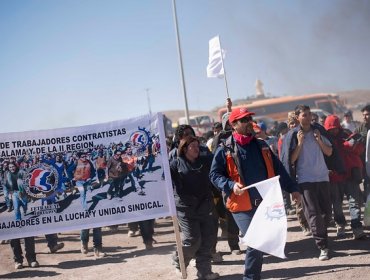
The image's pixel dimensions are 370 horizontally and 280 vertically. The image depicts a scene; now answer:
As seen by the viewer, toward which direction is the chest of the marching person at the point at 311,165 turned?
toward the camera

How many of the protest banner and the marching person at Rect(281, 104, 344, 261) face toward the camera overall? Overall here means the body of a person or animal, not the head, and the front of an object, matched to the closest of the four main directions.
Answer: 2

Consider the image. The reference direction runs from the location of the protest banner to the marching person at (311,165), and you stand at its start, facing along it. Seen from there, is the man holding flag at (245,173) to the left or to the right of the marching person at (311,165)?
right

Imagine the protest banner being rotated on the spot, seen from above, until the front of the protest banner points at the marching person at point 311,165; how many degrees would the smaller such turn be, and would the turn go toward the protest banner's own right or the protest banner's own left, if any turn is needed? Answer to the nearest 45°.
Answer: approximately 90° to the protest banner's own left

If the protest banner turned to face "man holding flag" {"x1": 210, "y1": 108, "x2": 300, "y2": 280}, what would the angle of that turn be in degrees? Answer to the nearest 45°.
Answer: approximately 45° to its left

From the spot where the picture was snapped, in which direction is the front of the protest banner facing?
facing the viewer
